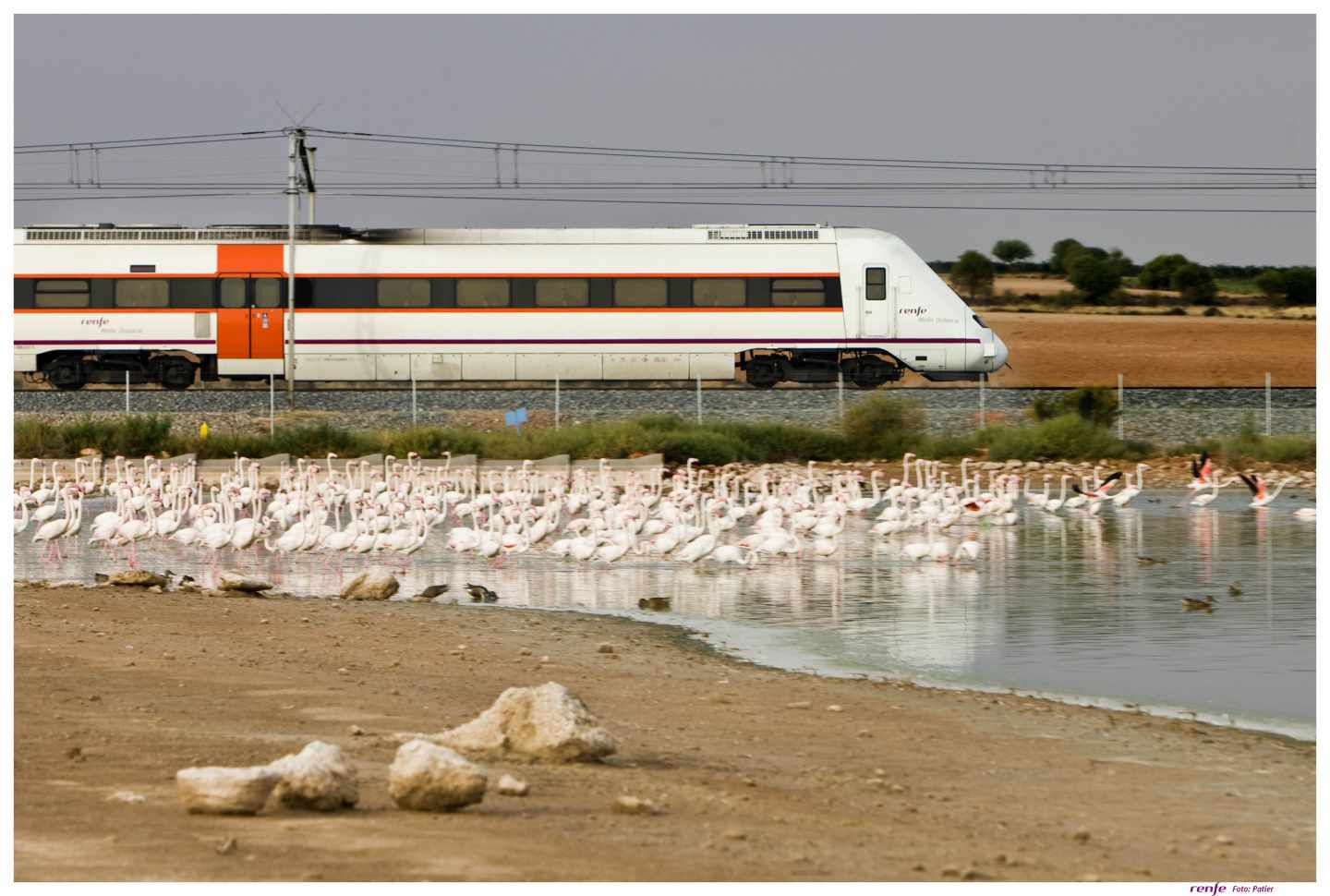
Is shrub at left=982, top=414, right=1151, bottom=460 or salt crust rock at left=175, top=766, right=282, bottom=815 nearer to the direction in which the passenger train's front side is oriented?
the shrub

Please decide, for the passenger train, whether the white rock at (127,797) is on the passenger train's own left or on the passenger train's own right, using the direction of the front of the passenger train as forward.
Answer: on the passenger train's own right

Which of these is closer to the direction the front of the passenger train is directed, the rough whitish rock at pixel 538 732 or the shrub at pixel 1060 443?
the shrub

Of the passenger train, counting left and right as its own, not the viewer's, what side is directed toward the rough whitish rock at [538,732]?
right

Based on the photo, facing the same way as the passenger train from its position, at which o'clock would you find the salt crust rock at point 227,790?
The salt crust rock is roughly at 3 o'clock from the passenger train.

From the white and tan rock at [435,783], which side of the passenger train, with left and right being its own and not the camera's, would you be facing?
right

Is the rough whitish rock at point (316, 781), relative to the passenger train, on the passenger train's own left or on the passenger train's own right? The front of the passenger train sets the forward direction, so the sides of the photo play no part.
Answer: on the passenger train's own right

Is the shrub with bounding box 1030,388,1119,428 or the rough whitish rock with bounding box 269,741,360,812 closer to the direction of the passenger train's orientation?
the shrub

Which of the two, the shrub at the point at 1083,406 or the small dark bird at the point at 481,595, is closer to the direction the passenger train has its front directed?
the shrub

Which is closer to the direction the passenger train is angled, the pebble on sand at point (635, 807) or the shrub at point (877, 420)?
the shrub

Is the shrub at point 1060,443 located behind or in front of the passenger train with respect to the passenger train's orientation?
in front

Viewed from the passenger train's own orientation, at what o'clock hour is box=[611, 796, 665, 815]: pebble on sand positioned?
The pebble on sand is roughly at 3 o'clock from the passenger train.

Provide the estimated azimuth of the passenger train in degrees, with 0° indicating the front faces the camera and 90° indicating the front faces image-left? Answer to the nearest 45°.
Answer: approximately 270°

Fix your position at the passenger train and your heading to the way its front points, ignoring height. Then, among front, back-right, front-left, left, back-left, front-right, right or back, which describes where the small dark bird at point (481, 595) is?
right
